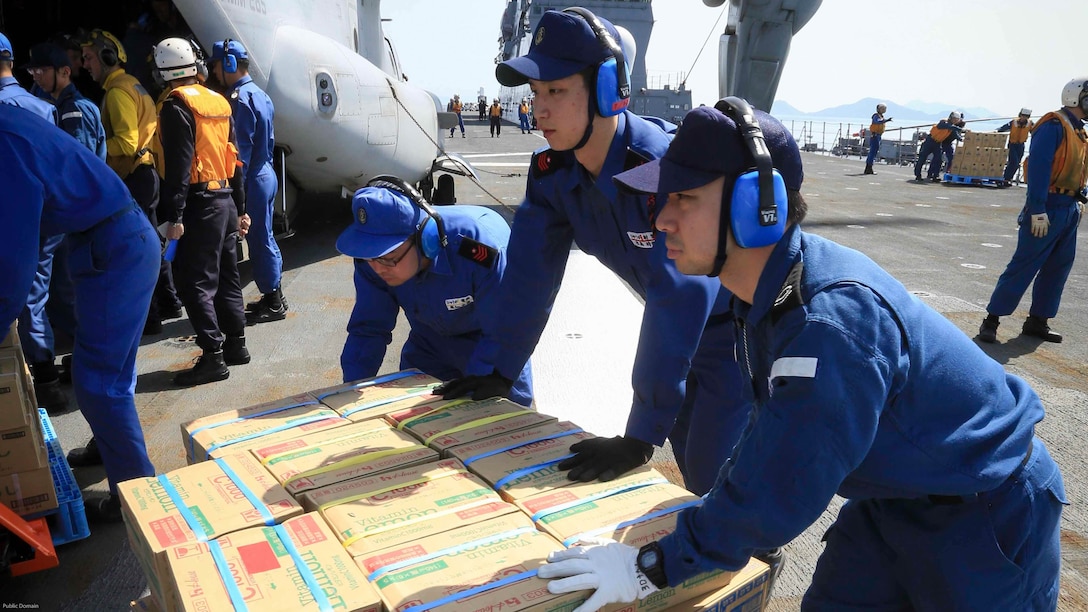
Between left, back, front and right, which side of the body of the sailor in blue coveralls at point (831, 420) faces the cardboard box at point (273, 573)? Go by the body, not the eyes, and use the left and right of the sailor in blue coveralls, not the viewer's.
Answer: front

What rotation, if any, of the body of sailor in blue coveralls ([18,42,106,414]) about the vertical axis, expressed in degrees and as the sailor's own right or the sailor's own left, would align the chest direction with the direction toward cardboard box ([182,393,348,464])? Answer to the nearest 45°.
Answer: approximately 90° to the sailor's own left

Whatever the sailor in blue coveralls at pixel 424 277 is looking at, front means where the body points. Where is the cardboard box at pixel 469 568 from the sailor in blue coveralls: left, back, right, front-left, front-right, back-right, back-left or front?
front-left

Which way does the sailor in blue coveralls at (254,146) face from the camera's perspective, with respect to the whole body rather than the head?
to the viewer's left

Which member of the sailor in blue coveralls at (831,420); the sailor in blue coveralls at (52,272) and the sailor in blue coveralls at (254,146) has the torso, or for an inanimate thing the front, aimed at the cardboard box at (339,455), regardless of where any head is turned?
the sailor in blue coveralls at (831,420)

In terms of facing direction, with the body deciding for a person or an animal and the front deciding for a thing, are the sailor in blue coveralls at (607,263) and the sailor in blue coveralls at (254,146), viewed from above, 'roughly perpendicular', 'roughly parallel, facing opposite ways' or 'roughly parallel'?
roughly parallel

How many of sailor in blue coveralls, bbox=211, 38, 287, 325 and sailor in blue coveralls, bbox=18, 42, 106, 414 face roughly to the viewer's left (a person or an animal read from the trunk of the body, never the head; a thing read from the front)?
2

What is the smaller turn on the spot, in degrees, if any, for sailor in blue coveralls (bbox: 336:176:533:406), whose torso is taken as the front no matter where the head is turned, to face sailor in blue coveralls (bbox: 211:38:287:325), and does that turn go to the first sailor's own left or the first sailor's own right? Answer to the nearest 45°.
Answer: approximately 90° to the first sailor's own right

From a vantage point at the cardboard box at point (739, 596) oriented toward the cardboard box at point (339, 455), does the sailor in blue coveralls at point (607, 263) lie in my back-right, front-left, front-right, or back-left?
front-right

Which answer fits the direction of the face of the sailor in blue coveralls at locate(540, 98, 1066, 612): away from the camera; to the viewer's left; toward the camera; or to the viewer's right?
to the viewer's left

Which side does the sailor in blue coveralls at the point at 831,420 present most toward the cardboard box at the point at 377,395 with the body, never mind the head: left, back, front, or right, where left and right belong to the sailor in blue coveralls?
front

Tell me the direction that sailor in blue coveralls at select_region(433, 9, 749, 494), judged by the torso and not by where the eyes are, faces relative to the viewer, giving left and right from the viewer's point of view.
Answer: facing the viewer and to the left of the viewer

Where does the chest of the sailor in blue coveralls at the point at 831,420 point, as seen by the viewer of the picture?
to the viewer's left
